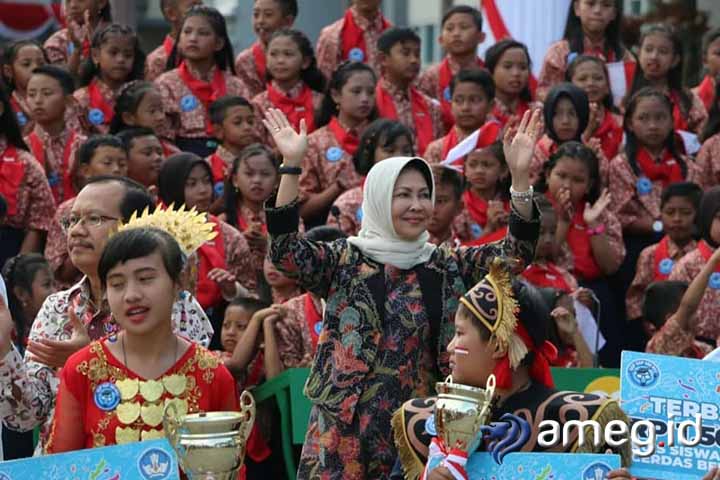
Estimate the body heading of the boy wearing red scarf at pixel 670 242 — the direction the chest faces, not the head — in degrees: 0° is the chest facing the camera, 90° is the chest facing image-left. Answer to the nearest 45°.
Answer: approximately 0°

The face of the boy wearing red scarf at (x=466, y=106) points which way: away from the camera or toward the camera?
toward the camera

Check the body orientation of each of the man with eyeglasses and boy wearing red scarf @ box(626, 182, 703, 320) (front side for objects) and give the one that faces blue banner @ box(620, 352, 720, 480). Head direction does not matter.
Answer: the boy wearing red scarf

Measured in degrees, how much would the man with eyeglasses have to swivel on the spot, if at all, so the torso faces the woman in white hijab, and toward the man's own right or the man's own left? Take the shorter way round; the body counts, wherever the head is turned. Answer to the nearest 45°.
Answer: approximately 135° to the man's own left

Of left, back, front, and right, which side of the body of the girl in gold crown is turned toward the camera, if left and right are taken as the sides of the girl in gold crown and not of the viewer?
front

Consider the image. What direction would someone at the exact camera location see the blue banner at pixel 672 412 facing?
facing the viewer

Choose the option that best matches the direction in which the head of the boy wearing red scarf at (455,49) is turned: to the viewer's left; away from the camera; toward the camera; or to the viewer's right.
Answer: toward the camera

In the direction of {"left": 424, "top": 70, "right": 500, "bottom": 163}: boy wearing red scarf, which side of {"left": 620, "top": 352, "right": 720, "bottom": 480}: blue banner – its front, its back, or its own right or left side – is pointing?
back

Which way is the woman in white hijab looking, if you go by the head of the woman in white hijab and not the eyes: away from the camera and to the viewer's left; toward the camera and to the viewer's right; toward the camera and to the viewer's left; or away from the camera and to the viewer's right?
toward the camera and to the viewer's right

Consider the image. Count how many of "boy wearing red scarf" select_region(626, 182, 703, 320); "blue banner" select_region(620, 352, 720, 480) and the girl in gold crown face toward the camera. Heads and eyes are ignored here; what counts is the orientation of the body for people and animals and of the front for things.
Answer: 3

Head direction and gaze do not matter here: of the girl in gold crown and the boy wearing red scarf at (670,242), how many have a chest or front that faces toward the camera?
2

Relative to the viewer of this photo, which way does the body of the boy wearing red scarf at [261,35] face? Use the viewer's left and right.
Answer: facing the viewer and to the left of the viewer
